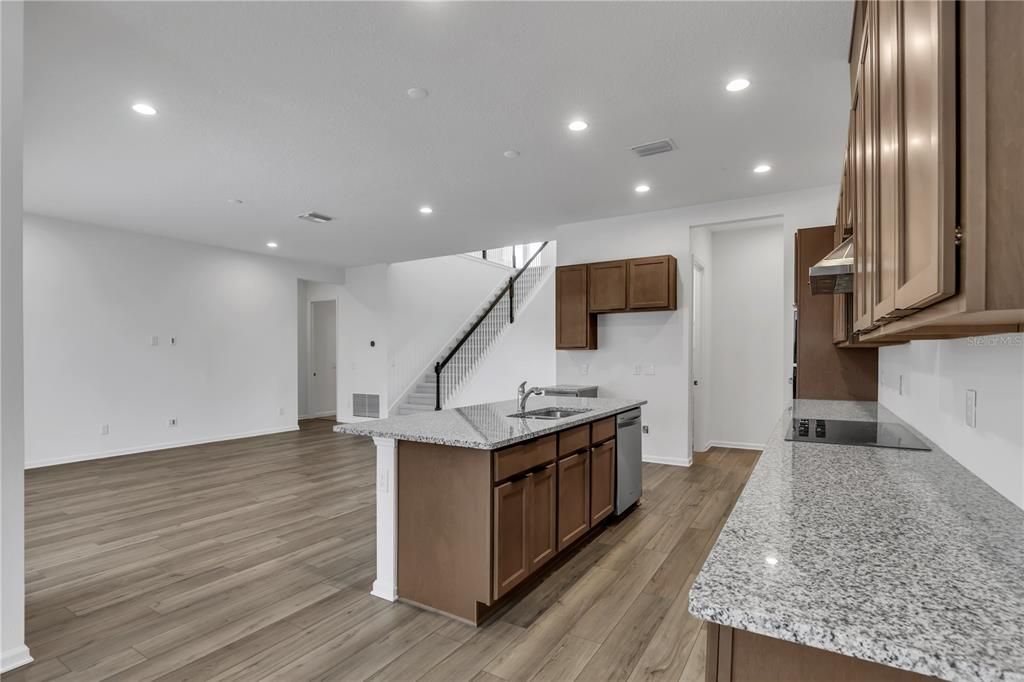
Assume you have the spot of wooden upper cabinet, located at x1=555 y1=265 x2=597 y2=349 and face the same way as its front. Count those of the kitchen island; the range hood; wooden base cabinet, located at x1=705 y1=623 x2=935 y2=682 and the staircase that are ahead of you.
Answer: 3

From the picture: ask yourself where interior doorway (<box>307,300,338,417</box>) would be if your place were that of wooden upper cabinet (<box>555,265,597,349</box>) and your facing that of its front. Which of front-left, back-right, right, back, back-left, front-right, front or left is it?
back-right

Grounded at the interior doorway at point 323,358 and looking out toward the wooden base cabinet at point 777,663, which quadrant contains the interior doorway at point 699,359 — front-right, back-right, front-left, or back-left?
front-left

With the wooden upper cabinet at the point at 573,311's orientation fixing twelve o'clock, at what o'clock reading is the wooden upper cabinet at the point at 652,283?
the wooden upper cabinet at the point at 652,283 is roughly at 10 o'clock from the wooden upper cabinet at the point at 573,311.

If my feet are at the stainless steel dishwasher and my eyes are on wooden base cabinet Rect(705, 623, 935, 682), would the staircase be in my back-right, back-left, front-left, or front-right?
back-right

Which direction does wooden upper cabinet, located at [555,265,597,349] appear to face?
toward the camera

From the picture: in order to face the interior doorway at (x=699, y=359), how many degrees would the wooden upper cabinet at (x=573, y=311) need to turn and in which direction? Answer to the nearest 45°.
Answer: approximately 135° to its left

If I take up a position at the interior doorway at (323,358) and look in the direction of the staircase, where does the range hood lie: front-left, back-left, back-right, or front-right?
front-right

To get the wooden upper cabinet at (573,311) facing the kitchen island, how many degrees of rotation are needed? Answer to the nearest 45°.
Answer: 0° — it already faces it

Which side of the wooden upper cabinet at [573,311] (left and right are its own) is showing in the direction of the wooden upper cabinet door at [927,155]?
front

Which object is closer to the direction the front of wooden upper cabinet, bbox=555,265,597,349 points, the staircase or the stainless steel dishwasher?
the stainless steel dishwasher

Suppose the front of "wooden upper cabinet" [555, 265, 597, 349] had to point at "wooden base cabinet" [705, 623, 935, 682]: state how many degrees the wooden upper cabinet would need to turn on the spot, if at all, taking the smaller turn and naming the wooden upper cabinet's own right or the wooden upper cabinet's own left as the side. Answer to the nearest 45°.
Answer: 0° — it already faces it

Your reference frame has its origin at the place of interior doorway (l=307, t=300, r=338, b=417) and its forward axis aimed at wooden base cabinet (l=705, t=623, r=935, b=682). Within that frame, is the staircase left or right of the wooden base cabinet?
left

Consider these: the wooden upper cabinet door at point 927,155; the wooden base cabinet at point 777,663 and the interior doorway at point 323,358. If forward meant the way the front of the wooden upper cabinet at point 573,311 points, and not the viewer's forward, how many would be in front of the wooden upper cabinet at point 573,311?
2

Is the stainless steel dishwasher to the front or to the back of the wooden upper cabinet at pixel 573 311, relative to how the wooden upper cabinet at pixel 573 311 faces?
to the front

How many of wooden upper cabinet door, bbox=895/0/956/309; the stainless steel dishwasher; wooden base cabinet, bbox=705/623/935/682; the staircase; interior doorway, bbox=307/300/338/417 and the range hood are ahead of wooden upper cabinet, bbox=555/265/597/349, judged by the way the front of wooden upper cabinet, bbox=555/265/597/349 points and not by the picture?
4

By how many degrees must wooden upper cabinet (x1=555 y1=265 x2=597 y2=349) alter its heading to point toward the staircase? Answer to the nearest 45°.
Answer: approximately 135° to its right

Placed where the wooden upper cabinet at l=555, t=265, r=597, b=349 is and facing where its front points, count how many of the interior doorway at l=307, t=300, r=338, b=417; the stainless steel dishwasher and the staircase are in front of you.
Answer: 1
